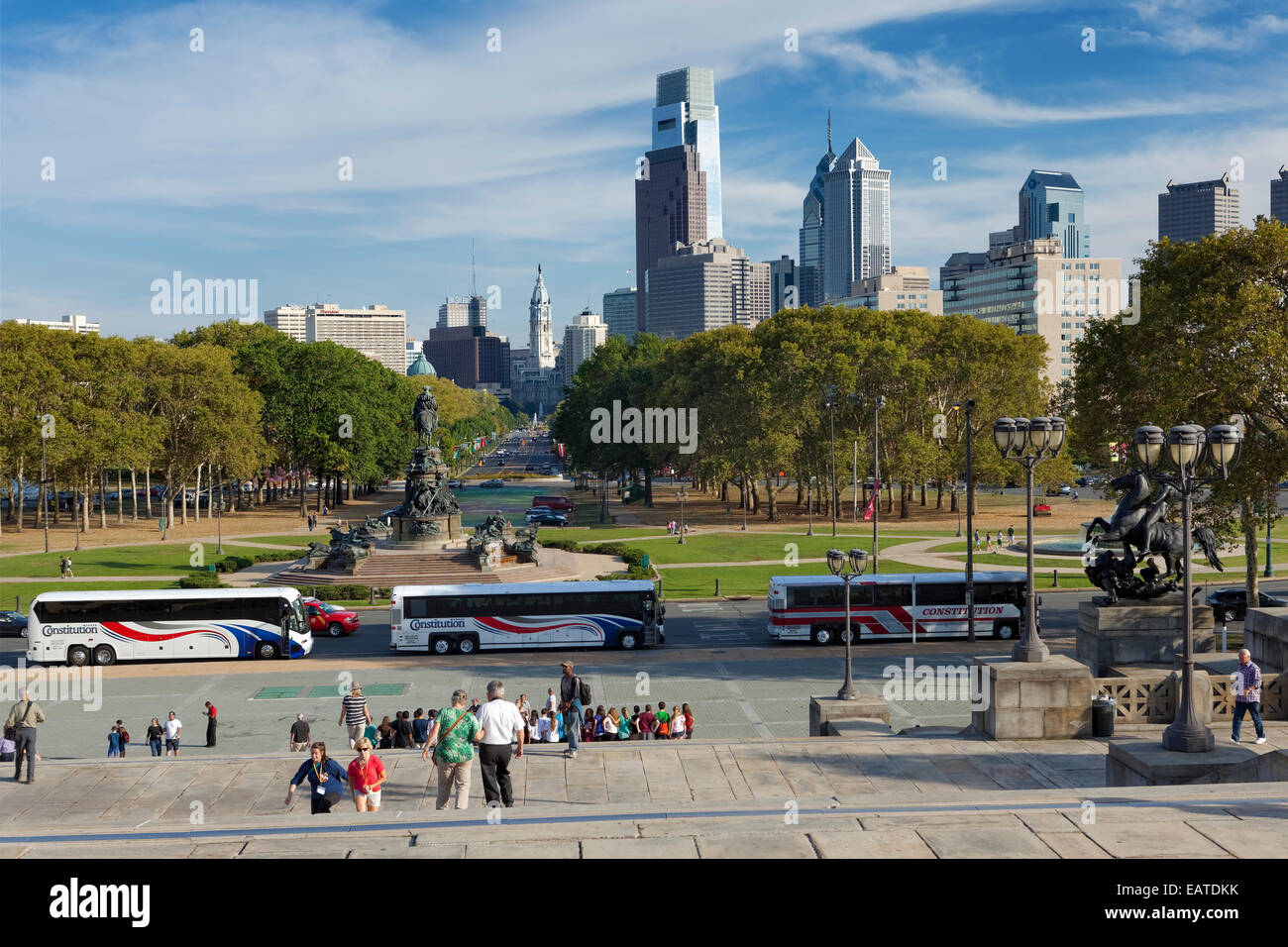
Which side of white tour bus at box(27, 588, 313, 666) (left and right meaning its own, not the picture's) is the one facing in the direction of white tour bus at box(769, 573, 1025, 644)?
front

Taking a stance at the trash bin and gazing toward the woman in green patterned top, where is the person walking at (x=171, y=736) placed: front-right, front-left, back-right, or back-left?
front-right

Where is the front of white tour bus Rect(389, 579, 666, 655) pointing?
to the viewer's right

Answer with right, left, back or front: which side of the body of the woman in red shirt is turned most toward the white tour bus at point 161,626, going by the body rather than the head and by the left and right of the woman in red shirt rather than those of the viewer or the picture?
back

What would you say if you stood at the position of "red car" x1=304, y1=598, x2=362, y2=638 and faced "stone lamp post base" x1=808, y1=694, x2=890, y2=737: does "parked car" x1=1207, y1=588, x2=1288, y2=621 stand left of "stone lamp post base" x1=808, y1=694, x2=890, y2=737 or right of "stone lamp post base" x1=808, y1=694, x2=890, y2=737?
left

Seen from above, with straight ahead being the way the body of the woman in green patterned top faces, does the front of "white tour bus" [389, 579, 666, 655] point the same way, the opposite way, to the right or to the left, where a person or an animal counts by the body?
to the right

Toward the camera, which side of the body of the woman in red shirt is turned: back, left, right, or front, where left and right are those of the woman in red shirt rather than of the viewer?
front

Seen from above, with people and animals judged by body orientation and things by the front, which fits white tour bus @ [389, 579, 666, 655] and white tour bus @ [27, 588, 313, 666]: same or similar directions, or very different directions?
same or similar directions

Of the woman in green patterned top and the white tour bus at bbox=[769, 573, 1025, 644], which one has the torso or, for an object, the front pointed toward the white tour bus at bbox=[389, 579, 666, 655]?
the woman in green patterned top

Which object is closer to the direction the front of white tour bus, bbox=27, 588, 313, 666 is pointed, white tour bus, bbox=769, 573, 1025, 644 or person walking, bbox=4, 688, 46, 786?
the white tour bus

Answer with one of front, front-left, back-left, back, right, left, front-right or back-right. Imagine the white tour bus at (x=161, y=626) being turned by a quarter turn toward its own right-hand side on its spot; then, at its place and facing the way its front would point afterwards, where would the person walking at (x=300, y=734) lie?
front
